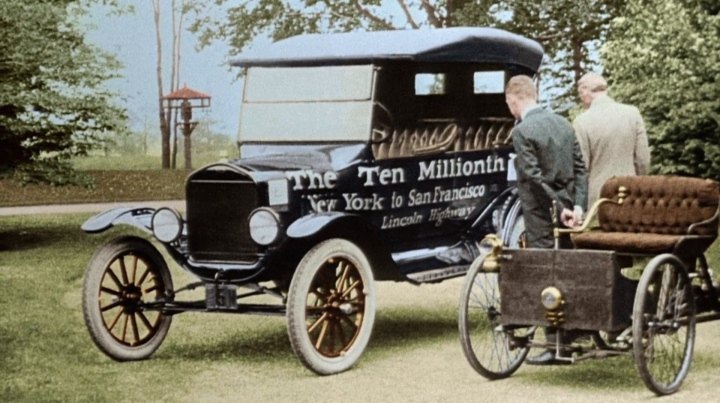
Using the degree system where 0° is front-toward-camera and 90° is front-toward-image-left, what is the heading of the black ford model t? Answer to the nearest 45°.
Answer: approximately 45°

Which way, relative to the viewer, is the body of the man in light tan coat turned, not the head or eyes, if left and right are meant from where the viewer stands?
facing away from the viewer and to the left of the viewer

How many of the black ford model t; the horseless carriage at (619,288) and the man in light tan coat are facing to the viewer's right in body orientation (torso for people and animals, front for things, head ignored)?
0

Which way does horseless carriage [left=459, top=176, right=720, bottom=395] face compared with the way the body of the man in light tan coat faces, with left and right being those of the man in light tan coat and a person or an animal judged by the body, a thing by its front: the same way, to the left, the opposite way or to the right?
to the left

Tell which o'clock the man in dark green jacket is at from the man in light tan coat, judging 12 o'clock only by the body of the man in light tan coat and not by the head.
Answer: The man in dark green jacket is roughly at 8 o'clock from the man in light tan coat.

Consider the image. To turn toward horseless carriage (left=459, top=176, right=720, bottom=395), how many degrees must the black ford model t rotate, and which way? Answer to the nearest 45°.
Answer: approximately 90° to its left

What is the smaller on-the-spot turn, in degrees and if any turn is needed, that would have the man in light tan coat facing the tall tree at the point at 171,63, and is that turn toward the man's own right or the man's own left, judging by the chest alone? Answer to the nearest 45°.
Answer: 0° — they already face it

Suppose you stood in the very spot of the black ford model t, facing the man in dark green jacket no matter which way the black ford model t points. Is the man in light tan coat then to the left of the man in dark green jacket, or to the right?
left

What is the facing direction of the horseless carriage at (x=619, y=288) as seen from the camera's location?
facing the viewer and to the left of the viewer

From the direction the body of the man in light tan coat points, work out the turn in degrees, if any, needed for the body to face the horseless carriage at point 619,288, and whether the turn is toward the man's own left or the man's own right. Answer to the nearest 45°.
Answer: approximately 135° to the man's own left

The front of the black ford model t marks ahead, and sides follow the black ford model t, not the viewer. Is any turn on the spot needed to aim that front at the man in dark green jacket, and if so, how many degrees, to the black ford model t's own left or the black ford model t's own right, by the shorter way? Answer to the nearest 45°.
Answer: approximately 90° to the black ford model t's own left

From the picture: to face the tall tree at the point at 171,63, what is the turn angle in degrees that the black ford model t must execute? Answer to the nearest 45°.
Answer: approximately 135° to its right
